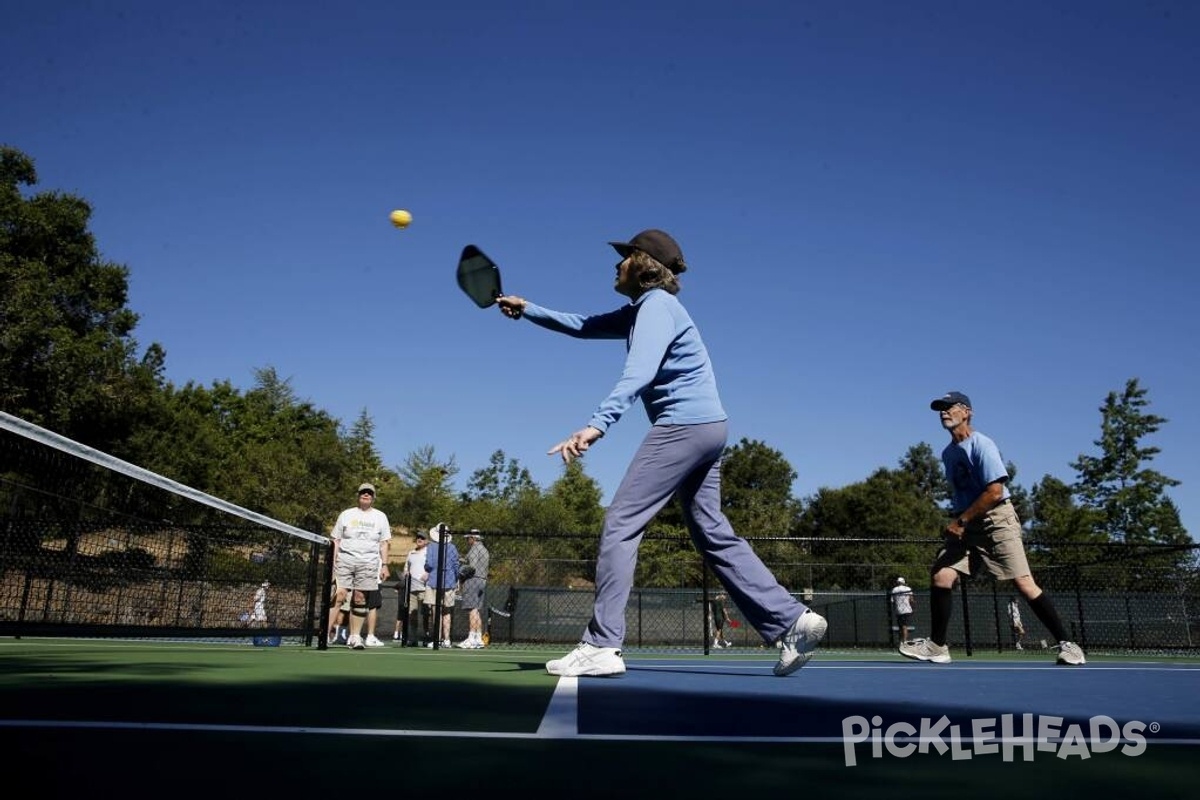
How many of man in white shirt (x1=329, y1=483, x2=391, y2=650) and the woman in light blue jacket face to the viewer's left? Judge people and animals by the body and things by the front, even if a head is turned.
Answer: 1

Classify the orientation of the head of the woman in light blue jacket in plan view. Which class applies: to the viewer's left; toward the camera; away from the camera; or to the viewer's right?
to the viewer's left

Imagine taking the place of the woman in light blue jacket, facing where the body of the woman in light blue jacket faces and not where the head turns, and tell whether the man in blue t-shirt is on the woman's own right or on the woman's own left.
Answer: on the woman's own right

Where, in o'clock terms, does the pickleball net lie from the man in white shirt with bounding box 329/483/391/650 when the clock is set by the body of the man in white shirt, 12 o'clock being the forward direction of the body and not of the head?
The pickleball net is roughly at 2 o'clock from the man in white shirt.

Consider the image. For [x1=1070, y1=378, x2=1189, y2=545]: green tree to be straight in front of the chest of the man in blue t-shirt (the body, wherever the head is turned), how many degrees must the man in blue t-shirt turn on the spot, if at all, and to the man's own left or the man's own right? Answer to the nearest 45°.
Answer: approximately 135° to the man's own right

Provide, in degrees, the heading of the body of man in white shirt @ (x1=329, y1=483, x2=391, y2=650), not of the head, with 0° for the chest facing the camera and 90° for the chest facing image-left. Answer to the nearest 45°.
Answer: approximately 0°

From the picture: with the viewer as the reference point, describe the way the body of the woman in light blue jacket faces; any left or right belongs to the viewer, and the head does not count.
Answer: facing to the left of the viewer

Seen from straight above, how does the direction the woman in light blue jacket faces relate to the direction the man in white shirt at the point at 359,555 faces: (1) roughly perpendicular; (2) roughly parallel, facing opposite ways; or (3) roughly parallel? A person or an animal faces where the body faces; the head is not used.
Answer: roughly perpendicular

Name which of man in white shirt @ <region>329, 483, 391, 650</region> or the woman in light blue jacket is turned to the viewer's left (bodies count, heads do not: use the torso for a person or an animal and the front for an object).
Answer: the woman in light blue jacket

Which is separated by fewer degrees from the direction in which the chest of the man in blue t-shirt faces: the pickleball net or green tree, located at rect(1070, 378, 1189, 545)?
the pickleball net

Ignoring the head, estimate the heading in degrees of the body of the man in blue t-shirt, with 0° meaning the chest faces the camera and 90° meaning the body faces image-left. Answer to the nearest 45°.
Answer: approximately 45°
